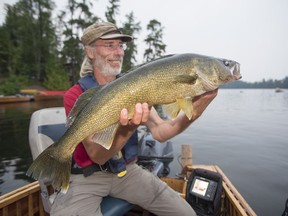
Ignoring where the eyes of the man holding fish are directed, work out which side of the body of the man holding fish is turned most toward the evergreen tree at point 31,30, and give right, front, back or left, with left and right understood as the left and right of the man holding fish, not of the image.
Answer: back

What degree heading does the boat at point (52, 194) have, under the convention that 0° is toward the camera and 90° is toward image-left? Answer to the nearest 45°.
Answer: approximately 0°

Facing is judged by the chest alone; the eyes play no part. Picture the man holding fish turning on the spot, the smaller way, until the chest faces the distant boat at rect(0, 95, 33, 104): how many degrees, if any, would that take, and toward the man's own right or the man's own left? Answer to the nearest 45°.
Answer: approximately 180°

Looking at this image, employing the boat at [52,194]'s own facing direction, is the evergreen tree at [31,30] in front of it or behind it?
behind
